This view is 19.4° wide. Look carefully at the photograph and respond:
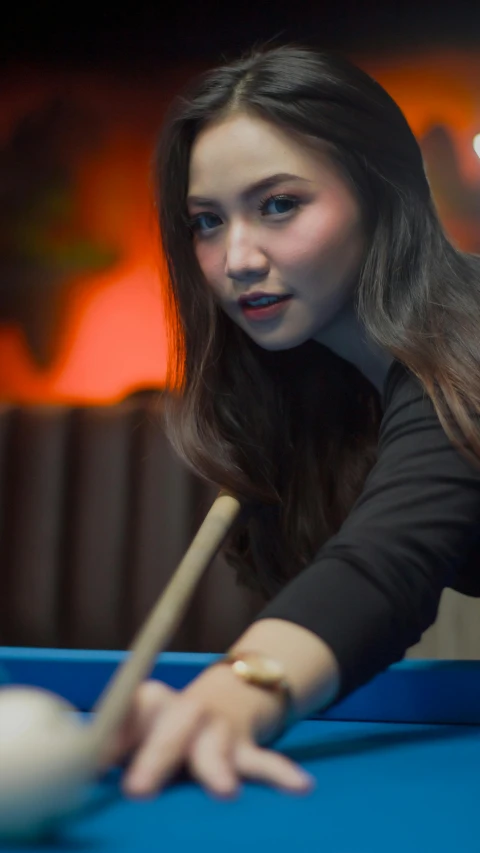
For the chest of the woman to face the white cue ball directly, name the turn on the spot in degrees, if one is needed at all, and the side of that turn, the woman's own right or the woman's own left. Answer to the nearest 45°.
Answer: approximately 45° to the woman's own left

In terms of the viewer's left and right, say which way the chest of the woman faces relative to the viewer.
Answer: facing the viewer and to the left of the viewer
